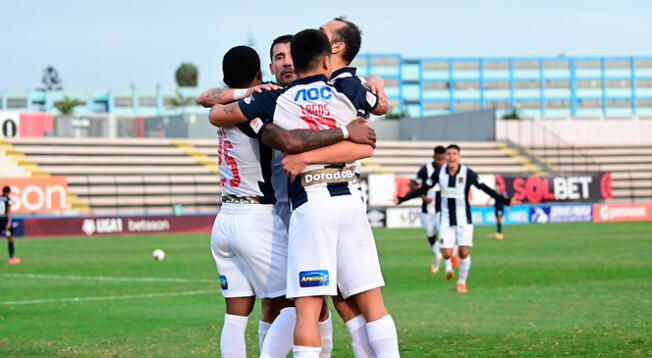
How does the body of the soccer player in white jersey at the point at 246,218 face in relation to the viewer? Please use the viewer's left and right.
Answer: facing away from the viewer and to the right of the viewer

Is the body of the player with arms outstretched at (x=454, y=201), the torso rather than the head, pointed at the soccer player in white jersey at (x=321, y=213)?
yes

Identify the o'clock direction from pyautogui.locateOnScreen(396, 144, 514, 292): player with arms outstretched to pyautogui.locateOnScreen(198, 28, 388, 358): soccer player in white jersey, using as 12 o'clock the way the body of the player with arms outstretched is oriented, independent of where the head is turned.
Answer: The soccer player in white jersey is roughly at 12 o'clock from the player with arms outstretched.

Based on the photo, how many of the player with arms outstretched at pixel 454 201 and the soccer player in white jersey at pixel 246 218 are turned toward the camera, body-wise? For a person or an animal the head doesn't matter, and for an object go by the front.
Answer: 1

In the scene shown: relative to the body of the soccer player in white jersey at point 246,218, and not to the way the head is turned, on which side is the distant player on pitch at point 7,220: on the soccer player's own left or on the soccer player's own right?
on the soccer player's own left

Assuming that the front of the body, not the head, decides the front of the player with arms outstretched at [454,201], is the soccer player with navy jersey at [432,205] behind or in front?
behind

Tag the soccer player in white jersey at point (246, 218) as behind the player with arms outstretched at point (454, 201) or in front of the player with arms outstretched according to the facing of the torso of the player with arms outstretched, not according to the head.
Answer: in front

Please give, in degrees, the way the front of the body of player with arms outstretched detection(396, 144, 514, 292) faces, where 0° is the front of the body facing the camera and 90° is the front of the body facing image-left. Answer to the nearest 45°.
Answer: approximately 0°
